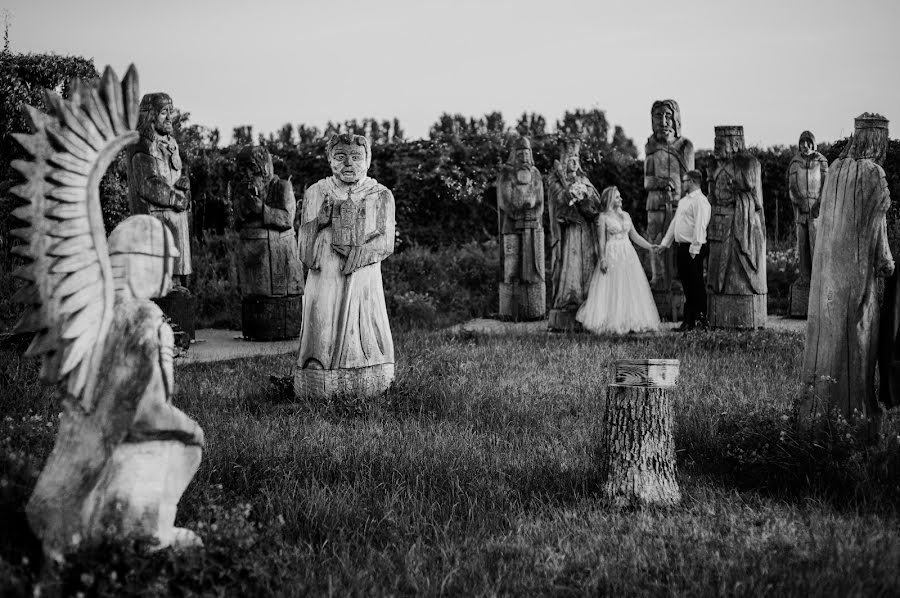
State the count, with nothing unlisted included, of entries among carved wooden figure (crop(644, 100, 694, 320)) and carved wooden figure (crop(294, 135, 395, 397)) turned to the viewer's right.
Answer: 0

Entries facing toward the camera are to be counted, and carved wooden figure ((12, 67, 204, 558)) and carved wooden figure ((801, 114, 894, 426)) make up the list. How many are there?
0

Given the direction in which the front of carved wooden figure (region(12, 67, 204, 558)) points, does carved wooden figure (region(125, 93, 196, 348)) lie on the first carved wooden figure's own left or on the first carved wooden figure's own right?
on the first carved wooden figure's own left

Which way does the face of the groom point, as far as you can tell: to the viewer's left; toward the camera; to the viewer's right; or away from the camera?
to the viewer's left

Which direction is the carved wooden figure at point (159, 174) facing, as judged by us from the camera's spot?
facing the viewer and to the right of the viewer

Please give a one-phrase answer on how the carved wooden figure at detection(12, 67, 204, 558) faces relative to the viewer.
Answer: facing to the right of the viewer

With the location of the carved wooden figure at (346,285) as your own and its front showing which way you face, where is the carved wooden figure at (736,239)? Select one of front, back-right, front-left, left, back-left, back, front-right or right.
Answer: back-left

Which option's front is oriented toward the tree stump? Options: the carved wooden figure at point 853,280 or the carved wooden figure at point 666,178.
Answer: the carved wooden figure at point 666,178

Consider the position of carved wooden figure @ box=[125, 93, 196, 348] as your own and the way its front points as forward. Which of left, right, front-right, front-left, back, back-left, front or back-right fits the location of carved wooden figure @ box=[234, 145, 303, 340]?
left

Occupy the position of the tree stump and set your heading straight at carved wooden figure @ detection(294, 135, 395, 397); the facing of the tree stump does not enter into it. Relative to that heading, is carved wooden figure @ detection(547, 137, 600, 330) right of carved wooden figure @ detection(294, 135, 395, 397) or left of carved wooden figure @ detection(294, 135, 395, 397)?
right

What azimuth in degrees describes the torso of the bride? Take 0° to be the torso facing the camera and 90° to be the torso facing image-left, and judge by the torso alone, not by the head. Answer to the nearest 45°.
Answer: approximately 315°

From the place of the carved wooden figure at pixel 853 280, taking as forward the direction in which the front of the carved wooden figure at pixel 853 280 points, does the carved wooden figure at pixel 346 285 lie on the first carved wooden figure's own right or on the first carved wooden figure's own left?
on the first carved wooden figure's own left

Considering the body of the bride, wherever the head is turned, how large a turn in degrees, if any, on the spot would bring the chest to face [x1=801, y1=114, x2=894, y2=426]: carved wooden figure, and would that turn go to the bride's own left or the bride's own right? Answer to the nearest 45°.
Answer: approximately 45° to the bride's own right
